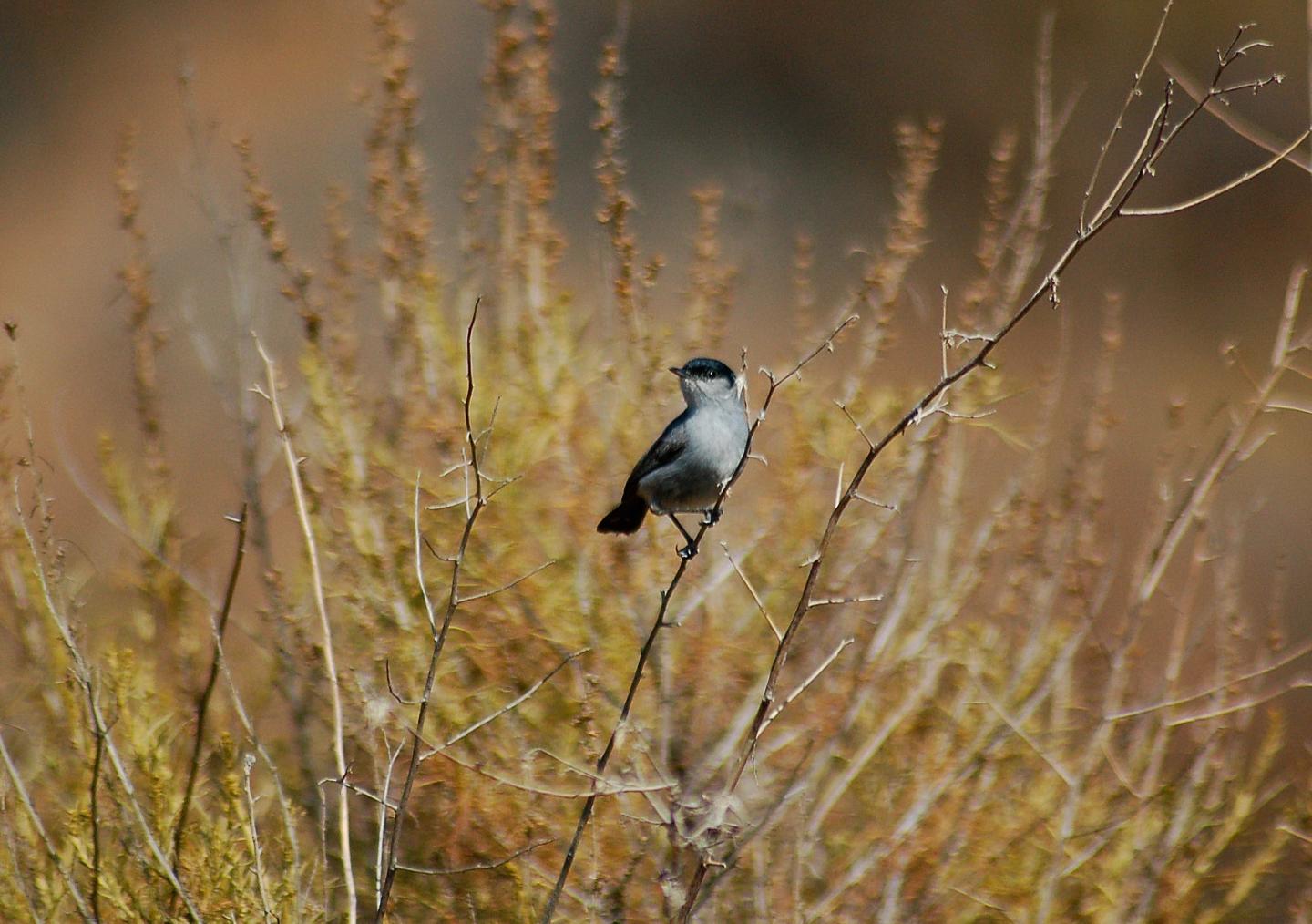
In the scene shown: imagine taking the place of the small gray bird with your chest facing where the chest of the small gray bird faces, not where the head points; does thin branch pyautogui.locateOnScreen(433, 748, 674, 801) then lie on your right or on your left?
on your right

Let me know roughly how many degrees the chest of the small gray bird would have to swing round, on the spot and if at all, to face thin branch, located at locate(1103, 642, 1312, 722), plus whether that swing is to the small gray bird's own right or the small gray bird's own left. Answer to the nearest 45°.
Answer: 0° — it already faces it

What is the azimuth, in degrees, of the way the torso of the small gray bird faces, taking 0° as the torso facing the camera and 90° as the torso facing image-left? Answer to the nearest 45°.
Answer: approximately 315°
